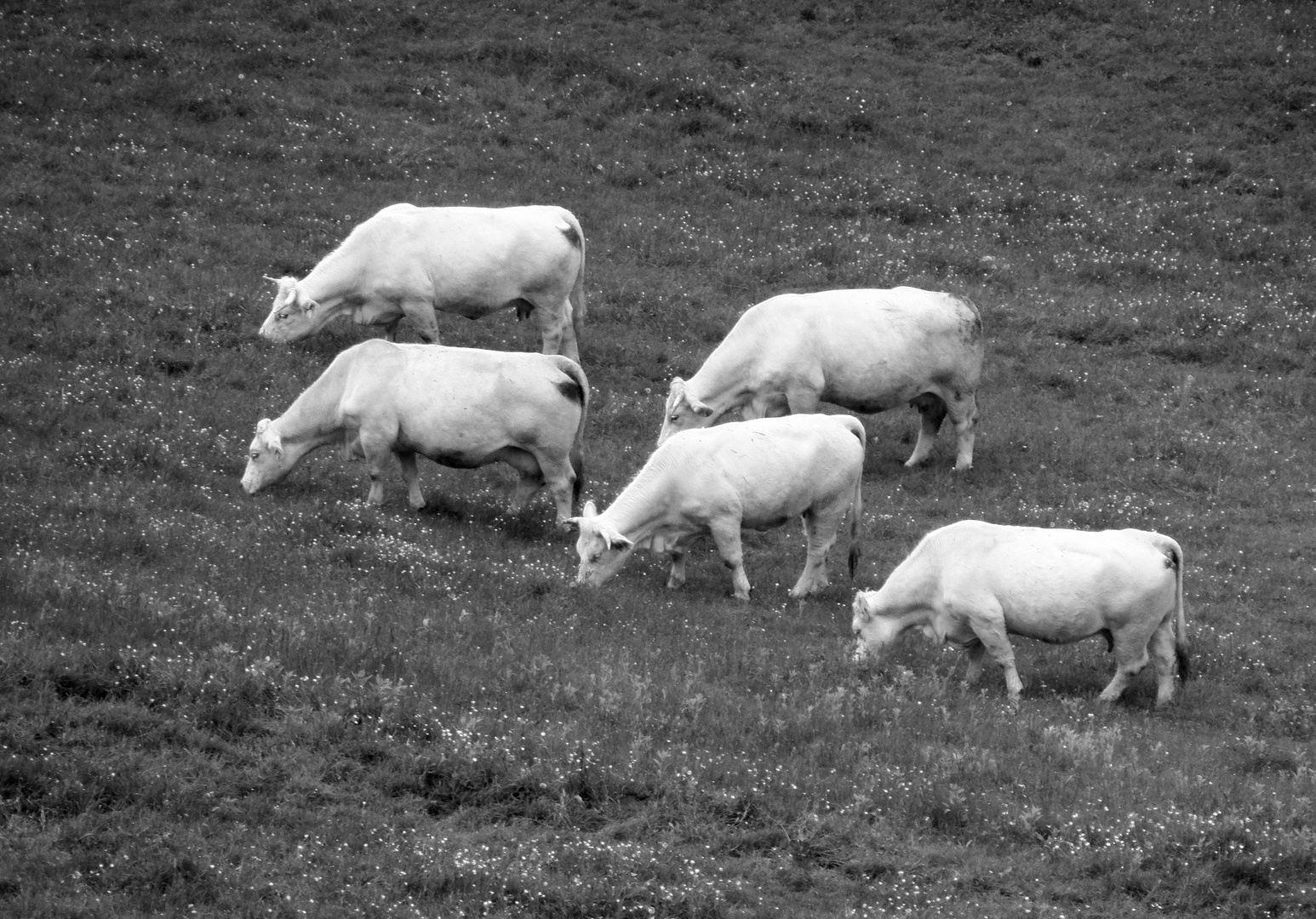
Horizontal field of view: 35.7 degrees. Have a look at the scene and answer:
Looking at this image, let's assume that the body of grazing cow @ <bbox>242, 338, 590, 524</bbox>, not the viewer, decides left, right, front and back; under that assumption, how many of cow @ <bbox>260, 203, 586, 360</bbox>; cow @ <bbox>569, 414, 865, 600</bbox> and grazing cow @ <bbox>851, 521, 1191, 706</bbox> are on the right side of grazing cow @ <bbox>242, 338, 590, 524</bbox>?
1

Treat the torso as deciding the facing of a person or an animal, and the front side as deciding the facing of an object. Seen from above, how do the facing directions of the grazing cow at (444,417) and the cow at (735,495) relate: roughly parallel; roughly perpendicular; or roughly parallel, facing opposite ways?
roughly parallel

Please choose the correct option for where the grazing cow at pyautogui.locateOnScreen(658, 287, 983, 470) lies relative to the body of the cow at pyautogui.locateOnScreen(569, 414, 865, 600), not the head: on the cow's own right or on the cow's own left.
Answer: on the cow's own right

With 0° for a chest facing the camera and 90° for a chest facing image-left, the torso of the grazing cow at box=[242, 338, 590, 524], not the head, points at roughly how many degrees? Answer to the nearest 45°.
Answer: approximately 90°

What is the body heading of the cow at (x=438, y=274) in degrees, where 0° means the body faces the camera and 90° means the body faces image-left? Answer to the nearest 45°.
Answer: approximately 90°

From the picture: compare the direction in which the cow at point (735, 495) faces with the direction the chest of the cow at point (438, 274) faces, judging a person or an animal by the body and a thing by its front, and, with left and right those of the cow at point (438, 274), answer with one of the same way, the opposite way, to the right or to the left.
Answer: the same way

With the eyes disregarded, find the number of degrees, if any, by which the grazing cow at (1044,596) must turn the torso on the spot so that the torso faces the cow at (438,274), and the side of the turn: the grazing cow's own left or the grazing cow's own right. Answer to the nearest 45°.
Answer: approximately 45° to the grazing cow's own right

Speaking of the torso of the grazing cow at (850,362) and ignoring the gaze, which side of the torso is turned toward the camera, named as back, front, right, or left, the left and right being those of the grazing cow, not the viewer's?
left

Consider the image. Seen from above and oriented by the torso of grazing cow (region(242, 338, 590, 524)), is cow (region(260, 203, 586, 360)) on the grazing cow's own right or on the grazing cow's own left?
on the grazing cow's own right

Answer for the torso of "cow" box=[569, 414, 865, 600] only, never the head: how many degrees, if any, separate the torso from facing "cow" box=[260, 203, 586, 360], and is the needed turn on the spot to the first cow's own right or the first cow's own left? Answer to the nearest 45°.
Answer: approximately 45° to the first cow's own right

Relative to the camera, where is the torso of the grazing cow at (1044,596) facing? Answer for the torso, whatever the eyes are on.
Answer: to the viewer's left

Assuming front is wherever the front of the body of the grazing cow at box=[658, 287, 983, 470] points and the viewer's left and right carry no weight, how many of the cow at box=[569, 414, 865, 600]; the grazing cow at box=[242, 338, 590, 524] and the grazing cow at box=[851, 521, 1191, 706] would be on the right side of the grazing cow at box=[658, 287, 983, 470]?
0

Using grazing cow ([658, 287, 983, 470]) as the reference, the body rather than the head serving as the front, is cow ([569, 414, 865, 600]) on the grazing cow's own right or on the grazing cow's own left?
on the grazing cow's own left

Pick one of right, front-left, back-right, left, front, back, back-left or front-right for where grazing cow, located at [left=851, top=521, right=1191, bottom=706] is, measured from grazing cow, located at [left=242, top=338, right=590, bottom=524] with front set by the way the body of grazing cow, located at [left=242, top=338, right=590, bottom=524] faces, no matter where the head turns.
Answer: back-left

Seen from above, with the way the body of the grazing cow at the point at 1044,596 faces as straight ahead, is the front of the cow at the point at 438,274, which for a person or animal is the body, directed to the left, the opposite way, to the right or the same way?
the same way

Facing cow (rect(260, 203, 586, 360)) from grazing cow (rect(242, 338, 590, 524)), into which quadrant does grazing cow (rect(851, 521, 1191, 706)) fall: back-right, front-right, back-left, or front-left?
back-right
